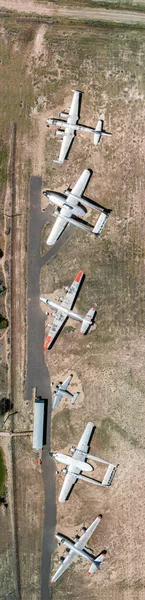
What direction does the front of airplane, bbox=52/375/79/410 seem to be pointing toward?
to the viewer's left

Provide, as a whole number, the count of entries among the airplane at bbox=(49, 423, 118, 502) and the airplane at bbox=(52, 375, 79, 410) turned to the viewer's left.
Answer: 2

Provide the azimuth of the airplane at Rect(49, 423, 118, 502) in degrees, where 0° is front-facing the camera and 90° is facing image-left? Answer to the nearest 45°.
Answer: approximately 90°

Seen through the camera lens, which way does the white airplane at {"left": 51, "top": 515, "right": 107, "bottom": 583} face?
facing away from the viewer and to the left of the viewer

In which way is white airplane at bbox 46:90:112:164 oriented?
to the viewer's left

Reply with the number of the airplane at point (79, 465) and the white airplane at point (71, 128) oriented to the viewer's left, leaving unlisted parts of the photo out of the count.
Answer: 2
